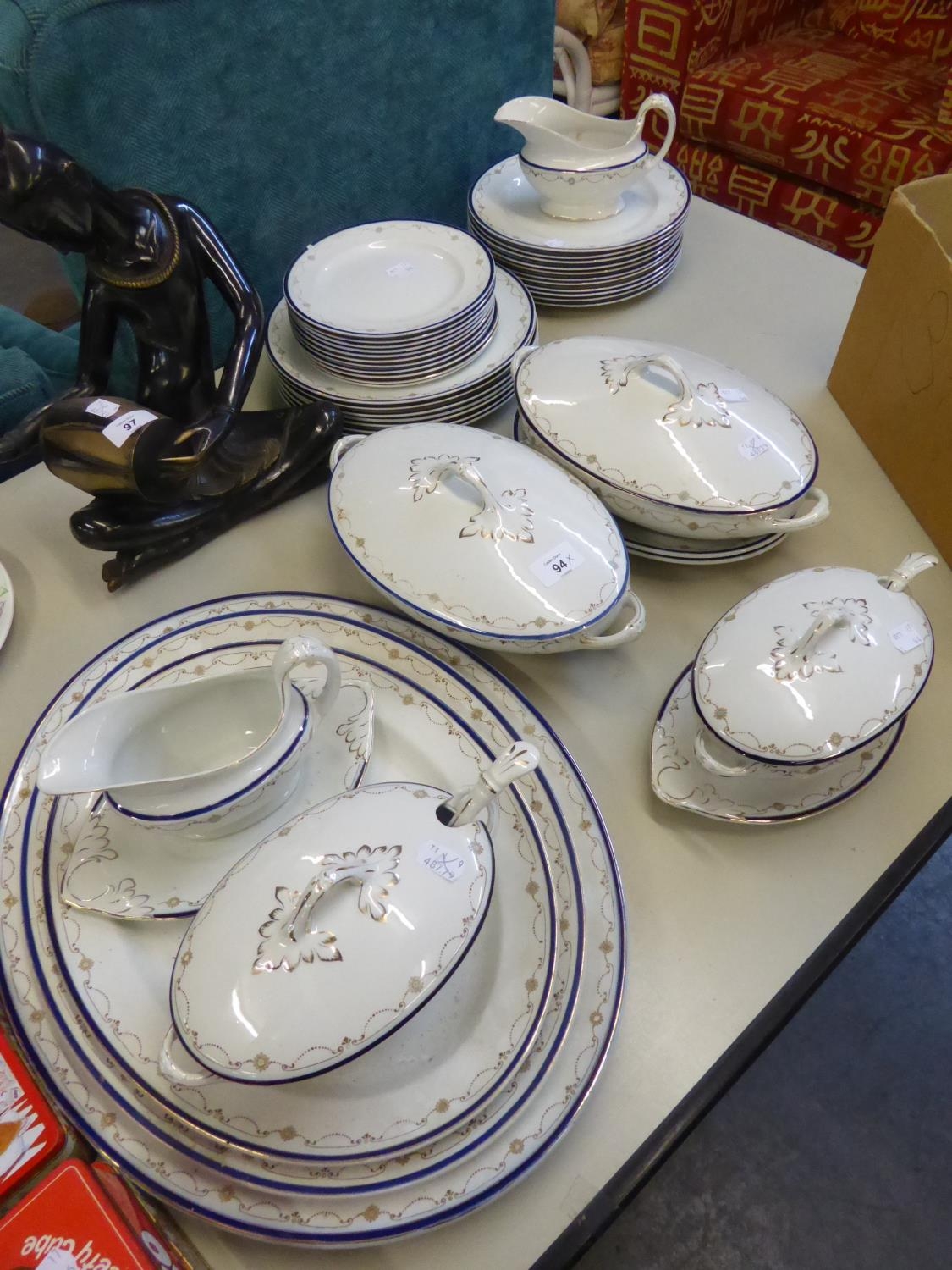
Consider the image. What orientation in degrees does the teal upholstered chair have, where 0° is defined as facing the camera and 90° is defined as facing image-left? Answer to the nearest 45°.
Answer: approximately 0°

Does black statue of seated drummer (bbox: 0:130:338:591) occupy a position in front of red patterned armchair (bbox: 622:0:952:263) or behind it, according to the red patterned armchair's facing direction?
in front

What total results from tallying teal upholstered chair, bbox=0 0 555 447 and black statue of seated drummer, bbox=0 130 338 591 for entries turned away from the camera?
0
